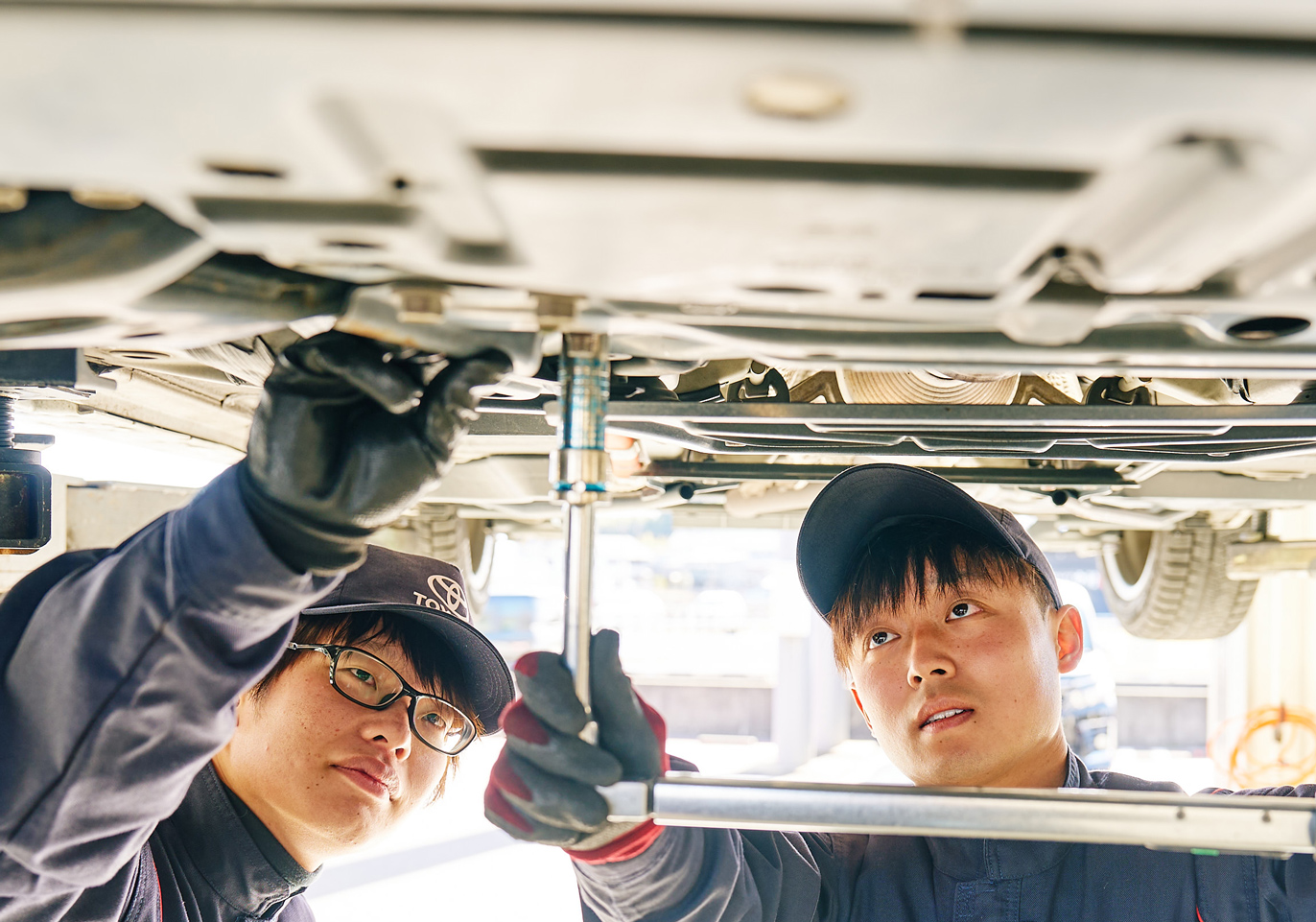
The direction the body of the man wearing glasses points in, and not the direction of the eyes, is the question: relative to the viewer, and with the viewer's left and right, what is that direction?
facing the viewer and to the right of the viewer

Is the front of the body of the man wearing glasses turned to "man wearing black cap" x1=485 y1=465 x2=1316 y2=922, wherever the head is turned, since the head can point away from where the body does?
no

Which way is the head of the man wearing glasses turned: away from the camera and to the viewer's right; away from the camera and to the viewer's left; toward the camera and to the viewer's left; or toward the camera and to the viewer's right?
toward the camera and to the viewer's right

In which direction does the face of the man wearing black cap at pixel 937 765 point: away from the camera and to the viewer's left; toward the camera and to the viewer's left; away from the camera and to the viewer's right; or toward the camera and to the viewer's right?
toward the camera and to the viewer's left
